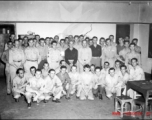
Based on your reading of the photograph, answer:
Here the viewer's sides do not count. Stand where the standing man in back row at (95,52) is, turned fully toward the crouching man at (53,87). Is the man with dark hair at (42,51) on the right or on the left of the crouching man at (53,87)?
right

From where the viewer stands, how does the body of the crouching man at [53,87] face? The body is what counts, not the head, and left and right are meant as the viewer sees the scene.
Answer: facing the viewer

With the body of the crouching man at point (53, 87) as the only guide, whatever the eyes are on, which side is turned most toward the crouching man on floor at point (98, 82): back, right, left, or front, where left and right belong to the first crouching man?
left

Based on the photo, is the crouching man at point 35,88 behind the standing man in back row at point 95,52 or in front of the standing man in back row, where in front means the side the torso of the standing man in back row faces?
in front

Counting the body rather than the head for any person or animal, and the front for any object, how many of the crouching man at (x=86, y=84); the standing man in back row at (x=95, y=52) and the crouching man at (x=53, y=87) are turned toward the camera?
3

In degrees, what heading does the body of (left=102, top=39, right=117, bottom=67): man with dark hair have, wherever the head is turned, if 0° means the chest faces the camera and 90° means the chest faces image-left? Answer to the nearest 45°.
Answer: approximately 0°

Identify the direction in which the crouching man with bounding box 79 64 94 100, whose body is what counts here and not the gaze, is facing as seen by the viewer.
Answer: toward the camera

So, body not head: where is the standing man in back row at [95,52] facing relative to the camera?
toward the camera

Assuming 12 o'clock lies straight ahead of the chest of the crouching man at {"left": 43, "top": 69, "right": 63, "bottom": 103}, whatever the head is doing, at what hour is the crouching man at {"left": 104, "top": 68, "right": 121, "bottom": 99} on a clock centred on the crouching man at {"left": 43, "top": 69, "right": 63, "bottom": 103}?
the crouching man at {"left": 104, "top": 68, "right": 121, "bottom": 99} is roughly at 9 o'clock from the crouching man at {"left": 43, "top": 69, "right": 63, "bottom": 103}.

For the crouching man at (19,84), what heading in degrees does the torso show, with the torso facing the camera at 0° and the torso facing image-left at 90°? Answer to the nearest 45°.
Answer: approximately 315°

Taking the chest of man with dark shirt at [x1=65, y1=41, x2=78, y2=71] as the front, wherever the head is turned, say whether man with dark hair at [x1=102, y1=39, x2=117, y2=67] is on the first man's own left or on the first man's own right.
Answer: on the first man's own left

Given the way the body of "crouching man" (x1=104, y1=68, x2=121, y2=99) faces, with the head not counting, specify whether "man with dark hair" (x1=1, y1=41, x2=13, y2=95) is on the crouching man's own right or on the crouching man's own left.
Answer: on the crouching man's own right

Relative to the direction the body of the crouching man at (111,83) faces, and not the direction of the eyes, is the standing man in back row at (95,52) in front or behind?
behind
